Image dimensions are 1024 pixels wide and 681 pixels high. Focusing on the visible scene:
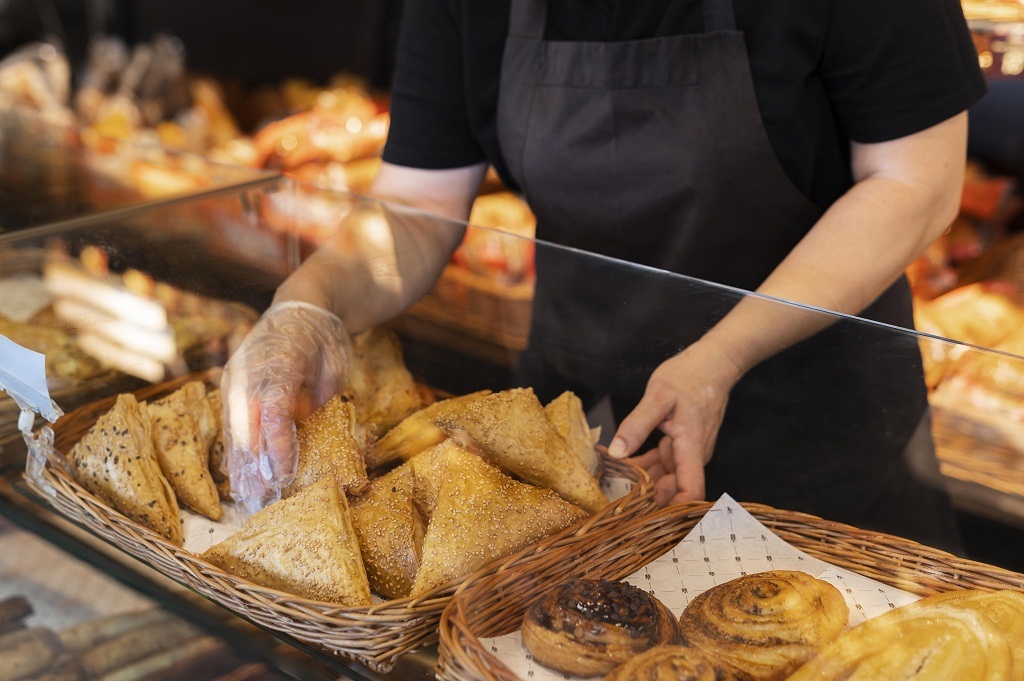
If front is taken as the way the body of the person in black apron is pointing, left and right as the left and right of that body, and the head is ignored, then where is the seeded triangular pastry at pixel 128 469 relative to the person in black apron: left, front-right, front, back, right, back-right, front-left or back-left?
front

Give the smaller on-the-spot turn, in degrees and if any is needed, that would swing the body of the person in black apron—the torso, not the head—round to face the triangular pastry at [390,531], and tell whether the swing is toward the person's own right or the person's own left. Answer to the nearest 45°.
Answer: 0° — they already face it

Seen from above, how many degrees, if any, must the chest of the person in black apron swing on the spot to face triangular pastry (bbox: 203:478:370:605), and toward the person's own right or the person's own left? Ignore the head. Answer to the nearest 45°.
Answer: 0° — they already face it

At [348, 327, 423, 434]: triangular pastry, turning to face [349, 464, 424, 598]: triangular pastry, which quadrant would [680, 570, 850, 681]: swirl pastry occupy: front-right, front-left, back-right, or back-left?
front-left

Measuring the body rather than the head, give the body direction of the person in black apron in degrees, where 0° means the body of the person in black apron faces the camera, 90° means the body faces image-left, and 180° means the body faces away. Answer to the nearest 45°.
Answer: approximately 45°

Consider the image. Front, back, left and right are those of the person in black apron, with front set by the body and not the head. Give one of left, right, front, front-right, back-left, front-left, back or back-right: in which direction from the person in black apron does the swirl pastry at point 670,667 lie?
front-left

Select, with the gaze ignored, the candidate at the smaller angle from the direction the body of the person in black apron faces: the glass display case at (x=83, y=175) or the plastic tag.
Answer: the plastic tag

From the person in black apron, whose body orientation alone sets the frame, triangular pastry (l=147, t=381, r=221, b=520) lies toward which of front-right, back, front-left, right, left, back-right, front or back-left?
front

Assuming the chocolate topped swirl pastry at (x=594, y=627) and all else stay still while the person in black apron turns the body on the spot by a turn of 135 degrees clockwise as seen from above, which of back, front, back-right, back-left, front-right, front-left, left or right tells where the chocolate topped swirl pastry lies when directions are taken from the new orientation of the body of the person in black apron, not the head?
back

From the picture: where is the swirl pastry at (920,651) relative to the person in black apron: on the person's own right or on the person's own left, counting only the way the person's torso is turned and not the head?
on the person's own left
